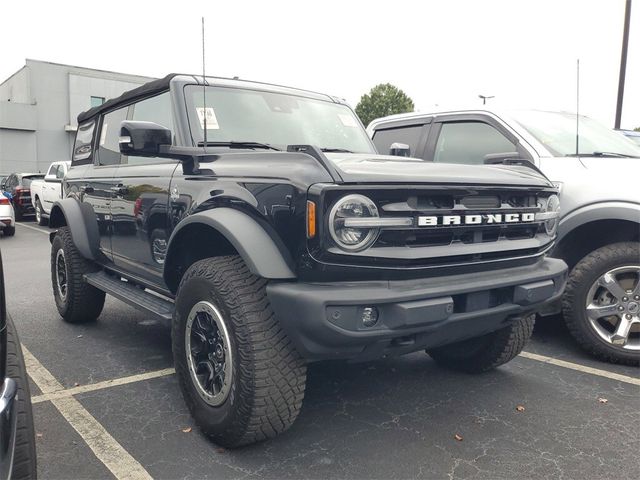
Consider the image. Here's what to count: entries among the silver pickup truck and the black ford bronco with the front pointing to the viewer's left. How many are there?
0

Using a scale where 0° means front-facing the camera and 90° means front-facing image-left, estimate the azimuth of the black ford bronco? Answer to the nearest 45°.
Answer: approximately 315°

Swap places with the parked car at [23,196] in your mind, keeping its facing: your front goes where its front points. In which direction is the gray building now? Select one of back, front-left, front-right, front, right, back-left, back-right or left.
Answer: front-right

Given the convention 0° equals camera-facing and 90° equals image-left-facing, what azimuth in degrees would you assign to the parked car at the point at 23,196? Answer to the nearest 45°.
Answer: approximately 135°

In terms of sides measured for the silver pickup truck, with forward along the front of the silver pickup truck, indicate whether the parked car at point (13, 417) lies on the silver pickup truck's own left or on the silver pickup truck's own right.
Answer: on the silver pickup truck's own right

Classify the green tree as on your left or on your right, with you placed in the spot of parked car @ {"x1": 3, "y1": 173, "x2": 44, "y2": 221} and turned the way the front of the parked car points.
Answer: on your right

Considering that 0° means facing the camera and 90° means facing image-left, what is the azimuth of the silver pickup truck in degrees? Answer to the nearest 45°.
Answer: approximately 315°

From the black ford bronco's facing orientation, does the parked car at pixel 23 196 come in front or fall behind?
behind

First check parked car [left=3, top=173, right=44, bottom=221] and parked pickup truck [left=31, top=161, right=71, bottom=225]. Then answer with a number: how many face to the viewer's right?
0

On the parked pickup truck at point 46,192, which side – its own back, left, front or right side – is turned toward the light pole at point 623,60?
left

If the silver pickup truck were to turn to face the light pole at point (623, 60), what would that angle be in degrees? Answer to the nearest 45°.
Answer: approximately 135° to its left

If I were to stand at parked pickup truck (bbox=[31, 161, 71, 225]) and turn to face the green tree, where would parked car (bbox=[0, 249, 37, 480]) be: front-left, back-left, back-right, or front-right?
back-right

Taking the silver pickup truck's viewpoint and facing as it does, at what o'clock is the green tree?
The green tree is roughly at 7 o'clock from the silver pickup truck.
